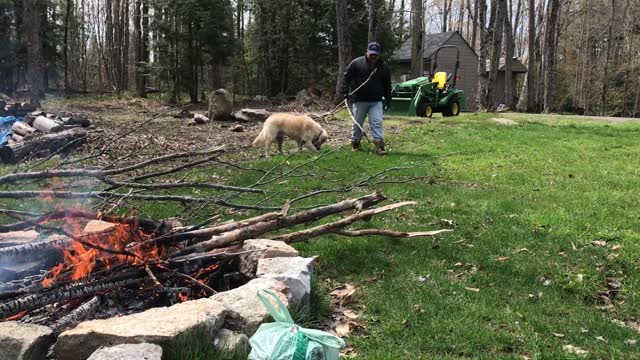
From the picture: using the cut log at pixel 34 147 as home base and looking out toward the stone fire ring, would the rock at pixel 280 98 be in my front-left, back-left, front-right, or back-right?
back-left

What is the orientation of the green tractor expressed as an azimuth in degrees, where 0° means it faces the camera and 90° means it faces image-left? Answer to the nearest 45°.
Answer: approximately 45°

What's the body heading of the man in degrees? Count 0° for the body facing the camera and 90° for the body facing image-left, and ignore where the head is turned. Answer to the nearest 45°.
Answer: approximately 0°

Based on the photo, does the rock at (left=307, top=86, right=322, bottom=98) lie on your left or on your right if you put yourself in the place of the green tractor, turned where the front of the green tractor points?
on your right

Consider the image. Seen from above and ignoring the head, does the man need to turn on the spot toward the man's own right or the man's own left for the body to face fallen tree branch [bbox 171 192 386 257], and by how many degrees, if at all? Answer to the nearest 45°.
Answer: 0° — they already face it

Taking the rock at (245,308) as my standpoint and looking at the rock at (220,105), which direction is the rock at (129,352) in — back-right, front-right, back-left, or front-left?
back-left

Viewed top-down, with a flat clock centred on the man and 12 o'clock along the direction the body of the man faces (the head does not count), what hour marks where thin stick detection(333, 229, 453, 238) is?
The thin stick is roughly at 12 o'clock from the man.

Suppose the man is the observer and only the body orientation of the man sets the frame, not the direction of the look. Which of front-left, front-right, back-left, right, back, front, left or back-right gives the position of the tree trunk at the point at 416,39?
back

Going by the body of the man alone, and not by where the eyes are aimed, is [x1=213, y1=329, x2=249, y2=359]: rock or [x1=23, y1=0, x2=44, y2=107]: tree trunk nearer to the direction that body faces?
the rock
